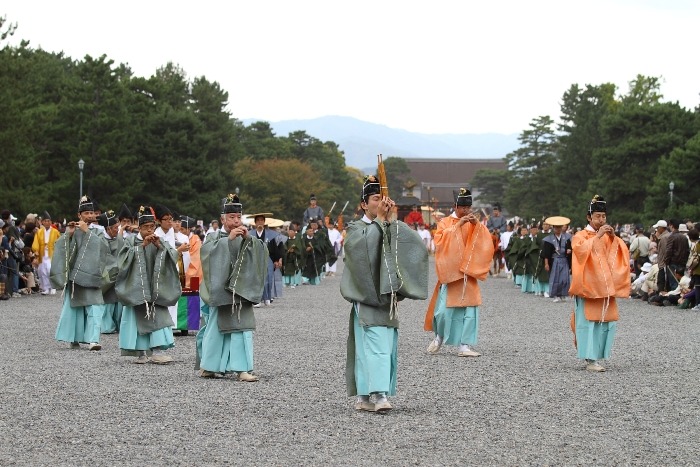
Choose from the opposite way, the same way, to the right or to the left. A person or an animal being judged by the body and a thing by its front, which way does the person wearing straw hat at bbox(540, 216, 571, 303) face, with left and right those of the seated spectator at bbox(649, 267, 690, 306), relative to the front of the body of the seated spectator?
to the left

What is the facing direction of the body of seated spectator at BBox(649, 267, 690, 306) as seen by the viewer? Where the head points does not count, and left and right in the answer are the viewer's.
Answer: facing to the left of the viewer

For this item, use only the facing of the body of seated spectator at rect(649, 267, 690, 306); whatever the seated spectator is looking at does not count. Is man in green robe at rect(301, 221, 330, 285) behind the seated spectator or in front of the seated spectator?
in front

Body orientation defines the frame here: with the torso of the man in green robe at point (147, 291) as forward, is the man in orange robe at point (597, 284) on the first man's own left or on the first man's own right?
on the first man's own left

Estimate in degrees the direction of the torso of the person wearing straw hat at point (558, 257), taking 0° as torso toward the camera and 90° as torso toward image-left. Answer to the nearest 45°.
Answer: approximately 0°

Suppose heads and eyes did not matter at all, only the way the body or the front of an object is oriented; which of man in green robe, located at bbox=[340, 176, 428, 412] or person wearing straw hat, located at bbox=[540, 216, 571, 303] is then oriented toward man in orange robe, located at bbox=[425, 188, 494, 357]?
the person wearing straw hat

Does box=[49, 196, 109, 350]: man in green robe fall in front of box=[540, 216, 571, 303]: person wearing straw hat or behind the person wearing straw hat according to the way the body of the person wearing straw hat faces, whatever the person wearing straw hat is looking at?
in front

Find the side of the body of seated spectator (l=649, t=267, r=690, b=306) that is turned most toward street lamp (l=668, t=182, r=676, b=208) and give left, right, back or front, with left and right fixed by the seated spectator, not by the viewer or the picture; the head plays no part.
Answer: right

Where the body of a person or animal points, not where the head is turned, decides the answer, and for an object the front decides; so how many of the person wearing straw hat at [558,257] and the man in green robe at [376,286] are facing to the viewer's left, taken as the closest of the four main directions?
0

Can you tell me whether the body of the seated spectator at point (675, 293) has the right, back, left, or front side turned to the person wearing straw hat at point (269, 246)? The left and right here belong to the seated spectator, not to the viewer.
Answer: front
